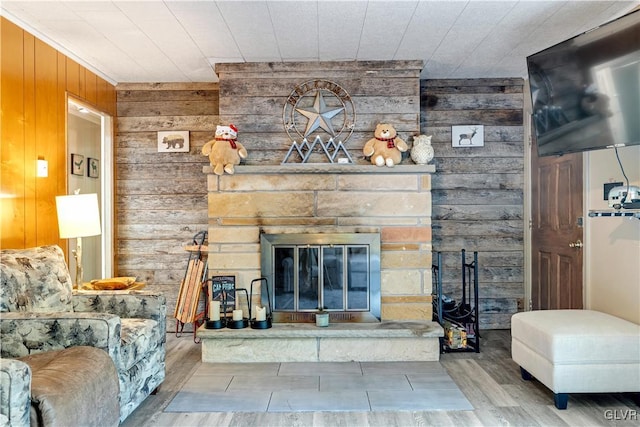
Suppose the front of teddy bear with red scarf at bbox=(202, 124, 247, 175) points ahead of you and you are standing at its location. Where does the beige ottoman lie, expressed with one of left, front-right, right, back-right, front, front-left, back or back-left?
front-left

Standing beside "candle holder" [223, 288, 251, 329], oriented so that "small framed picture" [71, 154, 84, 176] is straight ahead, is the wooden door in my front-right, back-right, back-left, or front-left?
back-right

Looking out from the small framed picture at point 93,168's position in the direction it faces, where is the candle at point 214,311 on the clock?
The candle is roughly at 1 o'clock from the small framed picture.

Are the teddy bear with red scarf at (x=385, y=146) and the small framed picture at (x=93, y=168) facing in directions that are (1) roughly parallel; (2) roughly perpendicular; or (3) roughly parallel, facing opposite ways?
roughly perpendicular

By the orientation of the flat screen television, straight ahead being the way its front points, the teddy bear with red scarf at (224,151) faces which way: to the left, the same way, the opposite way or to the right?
to the left

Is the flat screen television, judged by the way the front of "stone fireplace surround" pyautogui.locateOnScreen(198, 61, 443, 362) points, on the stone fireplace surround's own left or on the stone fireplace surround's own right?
on the stone fireplace surround's own left

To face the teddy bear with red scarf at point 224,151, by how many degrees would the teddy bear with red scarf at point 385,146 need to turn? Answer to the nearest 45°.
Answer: approximately 90° to its right

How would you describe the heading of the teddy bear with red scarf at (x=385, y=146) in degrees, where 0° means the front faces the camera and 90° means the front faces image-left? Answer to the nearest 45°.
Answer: approximately 0°

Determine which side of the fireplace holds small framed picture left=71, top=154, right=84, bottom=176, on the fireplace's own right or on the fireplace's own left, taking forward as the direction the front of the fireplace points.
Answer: on the fireplace's own right

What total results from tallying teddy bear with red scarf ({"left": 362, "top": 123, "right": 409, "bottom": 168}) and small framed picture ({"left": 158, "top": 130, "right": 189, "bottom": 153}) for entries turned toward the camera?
2

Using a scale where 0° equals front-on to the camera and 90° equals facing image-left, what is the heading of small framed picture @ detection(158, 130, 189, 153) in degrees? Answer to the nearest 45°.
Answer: approximately 0°

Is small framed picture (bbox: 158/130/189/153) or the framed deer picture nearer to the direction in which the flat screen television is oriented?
the small framed picture

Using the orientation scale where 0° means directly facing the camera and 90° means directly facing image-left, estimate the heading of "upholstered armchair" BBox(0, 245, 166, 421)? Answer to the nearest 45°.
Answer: approximately 315°
